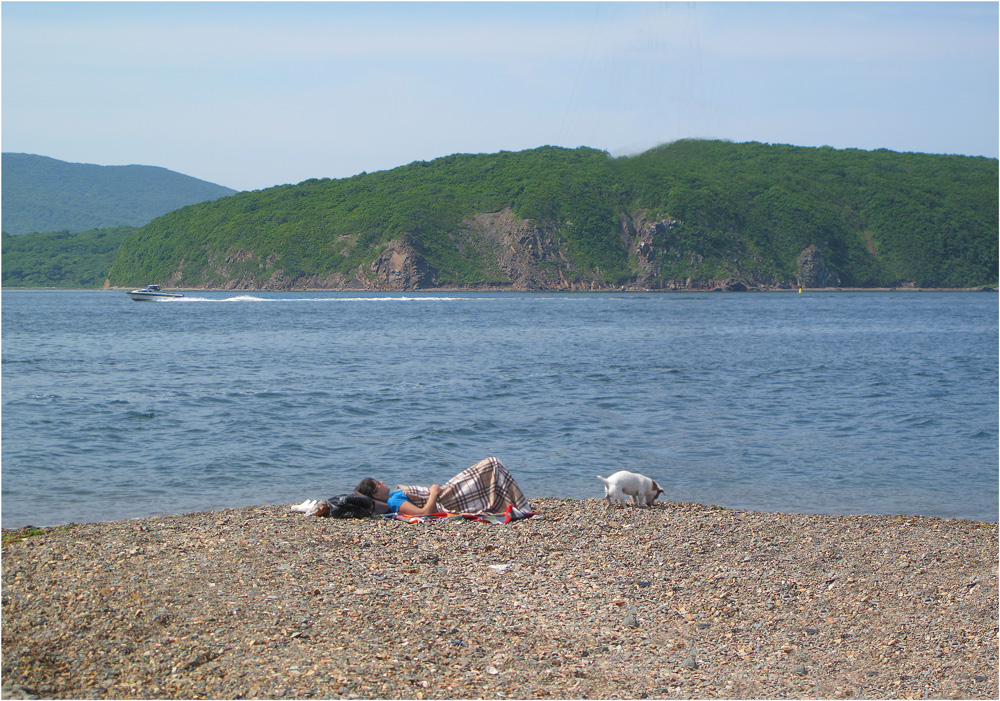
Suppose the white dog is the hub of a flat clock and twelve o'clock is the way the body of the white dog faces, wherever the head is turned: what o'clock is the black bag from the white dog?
The black bag is roughly at 5 o'clock from the white dog.

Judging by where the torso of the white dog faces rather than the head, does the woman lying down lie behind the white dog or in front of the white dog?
behind

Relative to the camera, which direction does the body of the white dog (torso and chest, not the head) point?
to the viewer's right

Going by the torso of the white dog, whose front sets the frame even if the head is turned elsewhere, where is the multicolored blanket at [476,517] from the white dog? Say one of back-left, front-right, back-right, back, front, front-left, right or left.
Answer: back-right
